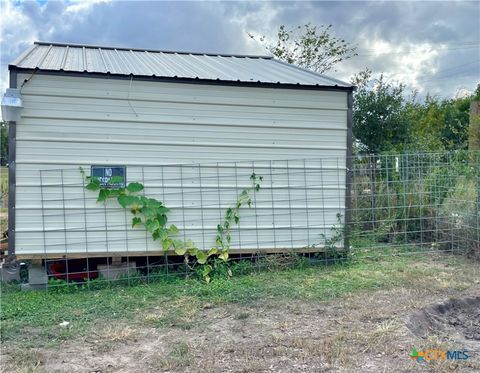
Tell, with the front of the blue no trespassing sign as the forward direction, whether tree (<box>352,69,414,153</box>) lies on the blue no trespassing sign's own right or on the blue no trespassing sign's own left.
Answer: on the blue no trespassing sign's own left

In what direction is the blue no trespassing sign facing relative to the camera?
toward the camera
